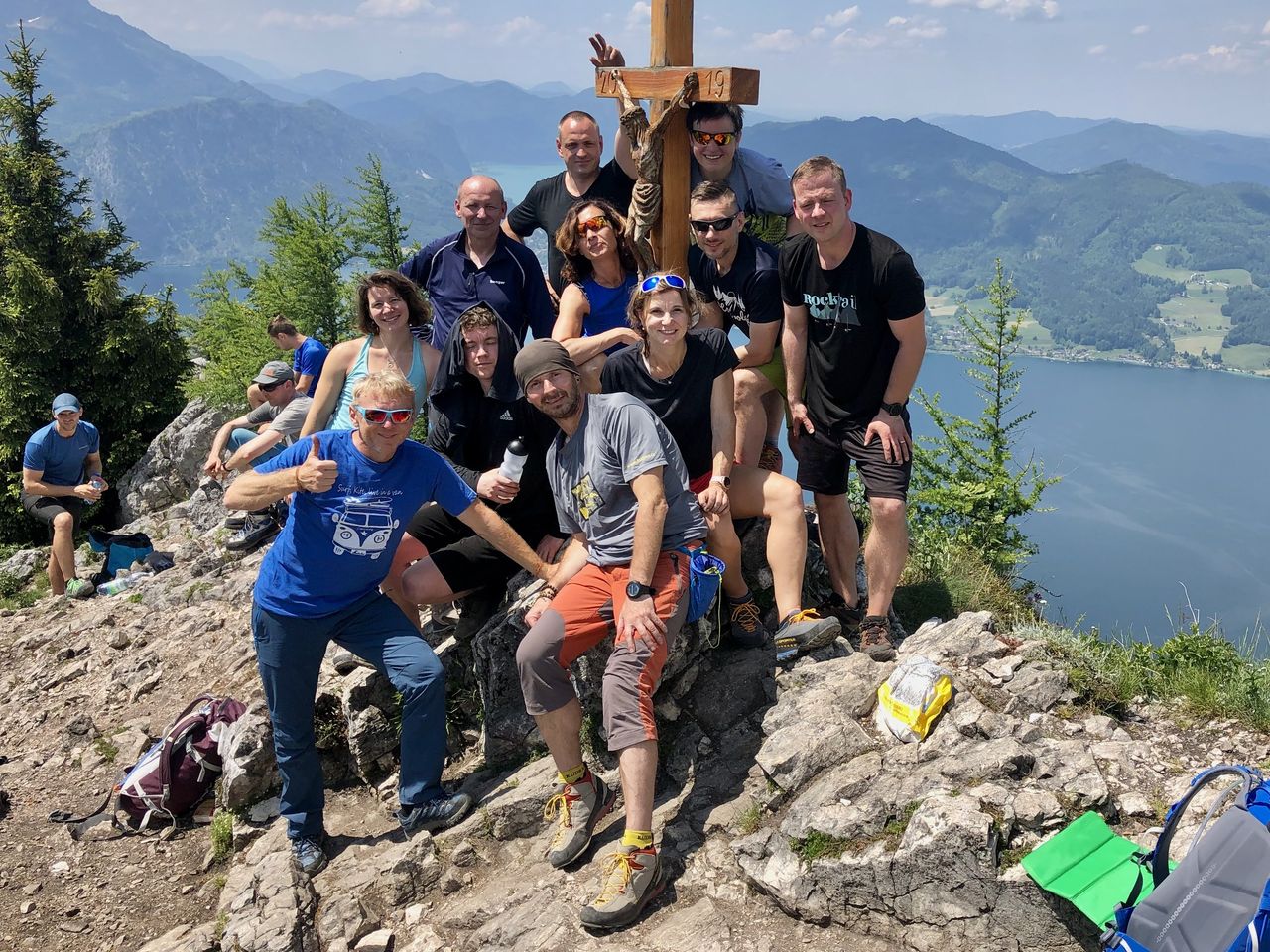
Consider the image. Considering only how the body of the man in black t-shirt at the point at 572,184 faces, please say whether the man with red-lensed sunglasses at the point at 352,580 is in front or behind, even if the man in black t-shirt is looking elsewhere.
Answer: in front

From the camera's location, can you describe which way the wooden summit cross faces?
facing the viewer and to the left of the viewer

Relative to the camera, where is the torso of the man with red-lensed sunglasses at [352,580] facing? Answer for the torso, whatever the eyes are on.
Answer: toward the camera

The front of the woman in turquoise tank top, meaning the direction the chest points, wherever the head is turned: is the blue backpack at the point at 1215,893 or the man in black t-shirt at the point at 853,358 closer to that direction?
the blue backpack

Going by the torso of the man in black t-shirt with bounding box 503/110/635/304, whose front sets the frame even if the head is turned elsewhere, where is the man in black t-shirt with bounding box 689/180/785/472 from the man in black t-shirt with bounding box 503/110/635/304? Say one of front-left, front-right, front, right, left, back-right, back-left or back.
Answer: front-left

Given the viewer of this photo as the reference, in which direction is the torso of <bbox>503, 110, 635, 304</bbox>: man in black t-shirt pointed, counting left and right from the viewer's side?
facing the viewer

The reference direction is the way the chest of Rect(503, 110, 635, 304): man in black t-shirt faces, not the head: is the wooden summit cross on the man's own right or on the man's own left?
on the man's own left

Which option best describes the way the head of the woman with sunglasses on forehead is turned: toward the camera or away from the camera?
toward the camera

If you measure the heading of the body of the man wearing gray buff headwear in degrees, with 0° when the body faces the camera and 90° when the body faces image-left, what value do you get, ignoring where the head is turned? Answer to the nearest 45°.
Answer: approximately 45°

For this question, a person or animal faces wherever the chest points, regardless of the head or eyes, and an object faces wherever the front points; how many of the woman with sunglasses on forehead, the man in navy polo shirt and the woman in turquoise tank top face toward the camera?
3

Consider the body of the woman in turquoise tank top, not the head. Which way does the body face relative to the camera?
toward the camera

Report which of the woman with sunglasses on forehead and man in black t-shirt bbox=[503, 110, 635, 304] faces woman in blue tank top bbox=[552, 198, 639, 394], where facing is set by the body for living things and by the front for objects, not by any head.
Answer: the man in black t-shirt

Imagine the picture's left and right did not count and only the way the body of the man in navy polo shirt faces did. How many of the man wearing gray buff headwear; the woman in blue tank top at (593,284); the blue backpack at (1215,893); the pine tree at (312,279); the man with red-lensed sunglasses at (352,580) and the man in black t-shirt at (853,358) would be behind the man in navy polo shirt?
1

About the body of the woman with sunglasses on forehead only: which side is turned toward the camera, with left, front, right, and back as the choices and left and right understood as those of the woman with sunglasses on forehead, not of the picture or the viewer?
front

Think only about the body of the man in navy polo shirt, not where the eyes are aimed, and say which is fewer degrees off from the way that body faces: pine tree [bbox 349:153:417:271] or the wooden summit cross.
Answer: the wooden summit cross
